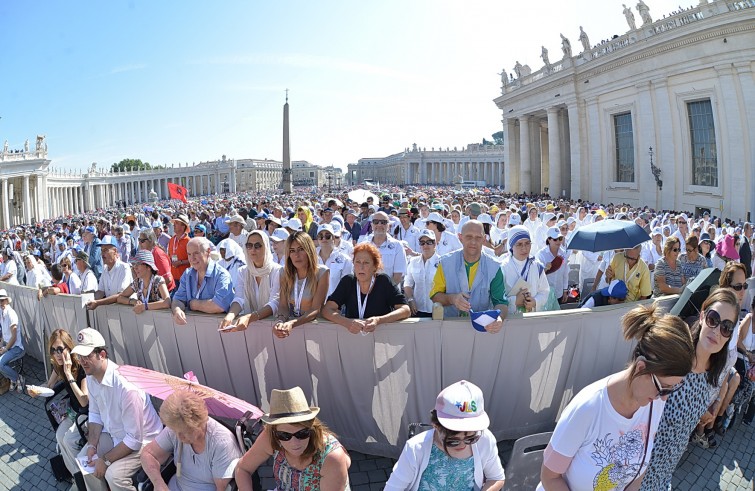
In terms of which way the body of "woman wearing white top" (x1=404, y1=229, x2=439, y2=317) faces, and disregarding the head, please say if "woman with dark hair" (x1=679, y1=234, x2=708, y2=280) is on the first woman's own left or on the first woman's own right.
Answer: on the first woman's own left

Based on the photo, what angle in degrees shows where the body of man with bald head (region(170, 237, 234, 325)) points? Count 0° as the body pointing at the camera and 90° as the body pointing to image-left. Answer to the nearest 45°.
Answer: approximately 45°

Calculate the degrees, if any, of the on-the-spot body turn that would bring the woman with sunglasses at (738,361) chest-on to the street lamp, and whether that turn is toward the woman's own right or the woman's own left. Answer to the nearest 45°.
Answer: approximately 135° to the woman's own right

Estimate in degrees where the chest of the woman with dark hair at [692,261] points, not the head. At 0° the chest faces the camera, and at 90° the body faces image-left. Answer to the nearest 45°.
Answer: approximately 45°

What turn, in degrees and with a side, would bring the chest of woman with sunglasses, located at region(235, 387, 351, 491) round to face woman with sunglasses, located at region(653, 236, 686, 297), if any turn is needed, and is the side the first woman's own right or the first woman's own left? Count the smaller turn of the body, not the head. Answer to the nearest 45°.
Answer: approximately 135° to the first woman's own left

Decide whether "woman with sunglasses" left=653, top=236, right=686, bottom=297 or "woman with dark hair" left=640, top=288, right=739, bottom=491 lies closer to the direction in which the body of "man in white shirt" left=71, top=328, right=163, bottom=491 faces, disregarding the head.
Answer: the woman with dark hair

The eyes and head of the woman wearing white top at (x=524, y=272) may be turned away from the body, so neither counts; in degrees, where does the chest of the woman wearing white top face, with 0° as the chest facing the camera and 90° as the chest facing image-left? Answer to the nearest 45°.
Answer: approximately 0°
